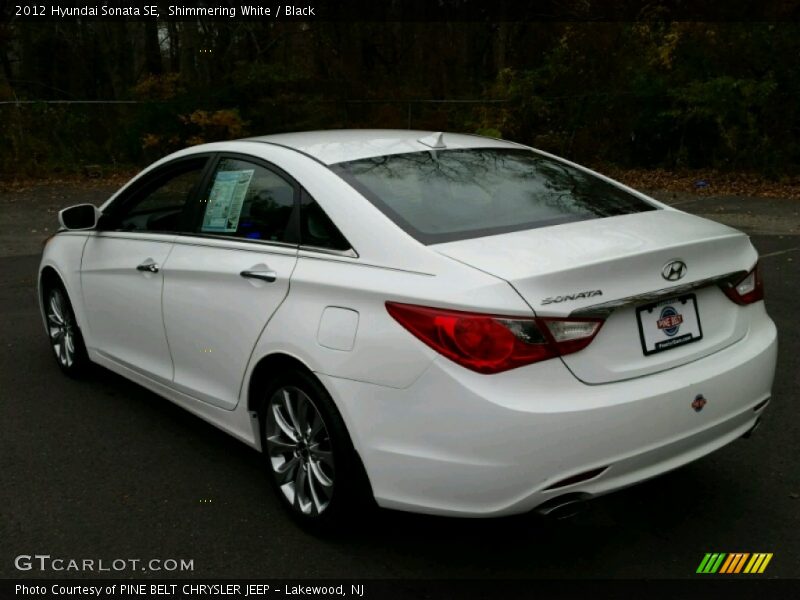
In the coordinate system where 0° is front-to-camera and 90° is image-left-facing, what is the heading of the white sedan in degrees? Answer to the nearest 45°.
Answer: approximately 135°
